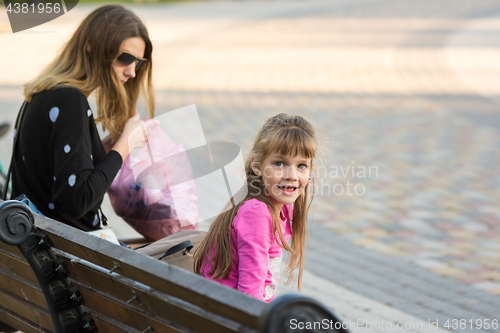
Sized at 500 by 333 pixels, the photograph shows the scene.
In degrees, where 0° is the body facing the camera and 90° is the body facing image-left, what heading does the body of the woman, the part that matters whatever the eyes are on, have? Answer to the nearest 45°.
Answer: approximately 270°

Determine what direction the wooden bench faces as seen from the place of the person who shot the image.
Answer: facing away from the viewer and to the right of the viewer

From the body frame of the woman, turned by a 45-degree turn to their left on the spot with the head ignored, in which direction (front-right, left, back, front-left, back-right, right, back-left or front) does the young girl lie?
right
